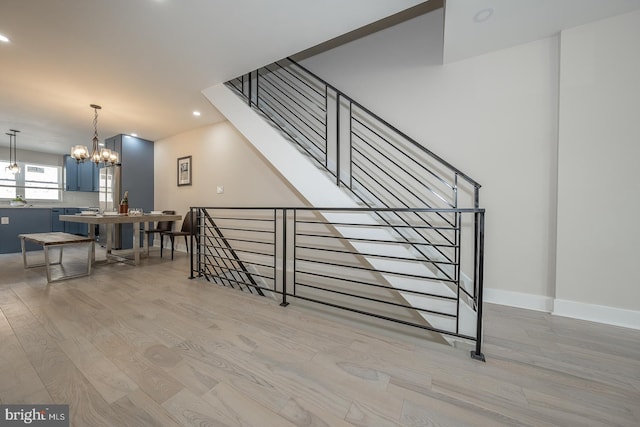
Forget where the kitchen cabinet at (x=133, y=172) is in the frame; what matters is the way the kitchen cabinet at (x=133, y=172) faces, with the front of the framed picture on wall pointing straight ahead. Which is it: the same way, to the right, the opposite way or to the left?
the same way

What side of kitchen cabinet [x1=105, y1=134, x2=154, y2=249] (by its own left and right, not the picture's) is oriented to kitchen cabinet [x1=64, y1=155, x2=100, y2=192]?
right

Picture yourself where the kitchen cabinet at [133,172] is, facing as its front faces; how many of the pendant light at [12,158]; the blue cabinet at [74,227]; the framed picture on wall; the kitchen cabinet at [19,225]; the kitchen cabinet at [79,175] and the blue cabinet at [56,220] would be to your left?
1

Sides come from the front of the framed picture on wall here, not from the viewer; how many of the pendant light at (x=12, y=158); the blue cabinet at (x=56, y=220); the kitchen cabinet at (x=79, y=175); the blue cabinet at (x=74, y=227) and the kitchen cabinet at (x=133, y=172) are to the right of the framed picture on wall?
5

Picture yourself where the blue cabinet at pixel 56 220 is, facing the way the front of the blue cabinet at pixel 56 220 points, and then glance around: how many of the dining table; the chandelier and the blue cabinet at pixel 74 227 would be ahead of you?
2

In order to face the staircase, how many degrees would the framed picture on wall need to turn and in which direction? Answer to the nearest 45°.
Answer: approximately 90° to its left

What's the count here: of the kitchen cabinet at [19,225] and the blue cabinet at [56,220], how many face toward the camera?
2

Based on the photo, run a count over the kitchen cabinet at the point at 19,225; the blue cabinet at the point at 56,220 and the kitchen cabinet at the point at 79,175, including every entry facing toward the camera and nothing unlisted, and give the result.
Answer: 3

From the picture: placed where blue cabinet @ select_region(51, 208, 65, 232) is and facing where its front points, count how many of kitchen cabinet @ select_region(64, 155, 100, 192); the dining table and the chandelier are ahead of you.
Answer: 2

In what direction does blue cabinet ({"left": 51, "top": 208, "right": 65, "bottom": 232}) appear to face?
toward the camera

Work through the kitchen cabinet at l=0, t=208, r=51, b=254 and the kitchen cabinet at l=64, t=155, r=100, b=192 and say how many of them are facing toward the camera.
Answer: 2

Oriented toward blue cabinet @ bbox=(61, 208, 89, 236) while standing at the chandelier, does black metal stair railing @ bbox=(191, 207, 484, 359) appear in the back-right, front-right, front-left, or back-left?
back-right

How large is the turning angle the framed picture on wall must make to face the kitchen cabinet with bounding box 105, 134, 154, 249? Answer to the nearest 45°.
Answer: approximately 90° to its right

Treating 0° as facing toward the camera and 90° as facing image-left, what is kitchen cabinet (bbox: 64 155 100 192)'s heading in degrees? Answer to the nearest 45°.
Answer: approximately 0°

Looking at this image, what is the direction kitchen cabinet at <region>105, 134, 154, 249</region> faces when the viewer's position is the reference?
facing the viewer and to the left of the viewer

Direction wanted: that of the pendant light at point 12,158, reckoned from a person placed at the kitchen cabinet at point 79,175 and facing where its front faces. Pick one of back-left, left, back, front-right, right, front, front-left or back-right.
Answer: right

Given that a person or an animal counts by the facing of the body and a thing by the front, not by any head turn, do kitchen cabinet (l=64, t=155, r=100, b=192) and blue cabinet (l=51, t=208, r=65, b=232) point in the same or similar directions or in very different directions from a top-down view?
same or similar directions

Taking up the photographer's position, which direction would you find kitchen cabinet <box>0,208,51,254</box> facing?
facing the viewer
